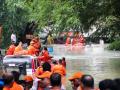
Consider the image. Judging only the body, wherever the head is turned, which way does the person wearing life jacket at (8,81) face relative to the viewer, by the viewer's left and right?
facing away from the viewer and to the left of the viewer

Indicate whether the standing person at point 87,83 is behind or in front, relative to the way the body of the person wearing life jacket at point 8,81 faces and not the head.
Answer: behind
